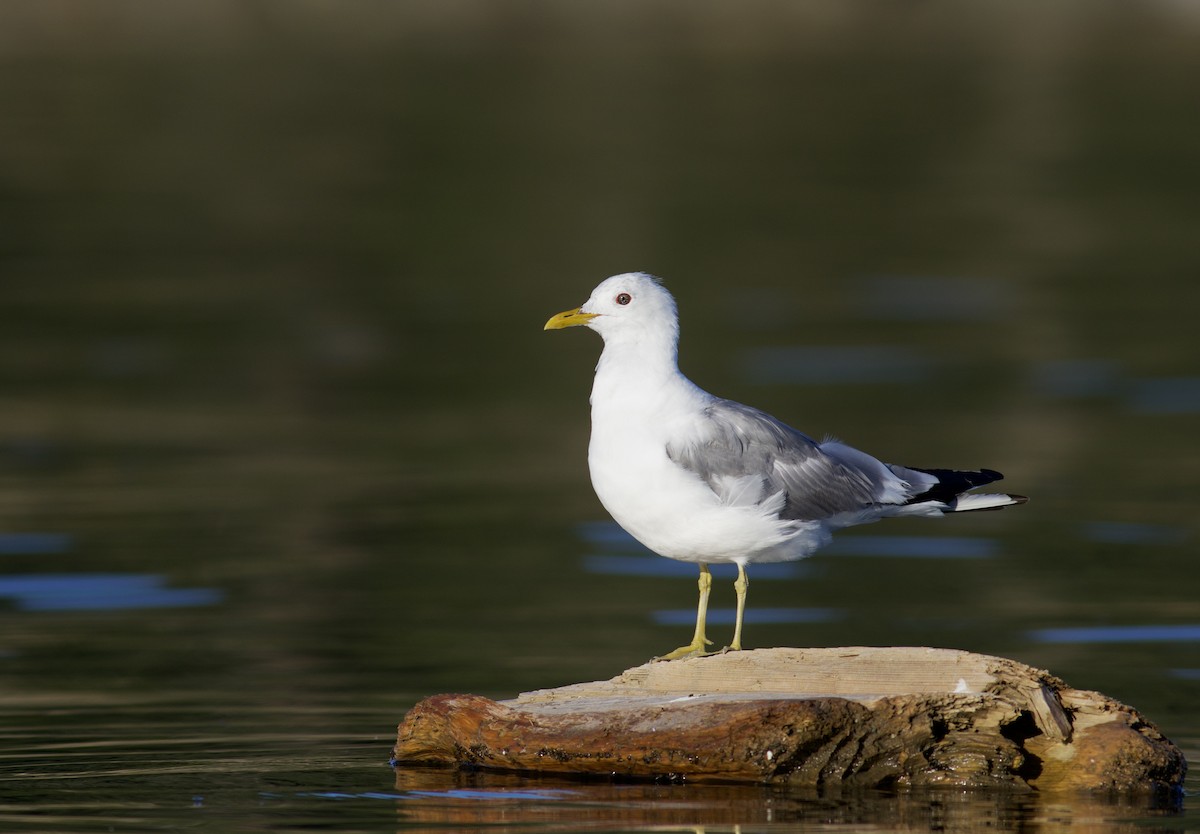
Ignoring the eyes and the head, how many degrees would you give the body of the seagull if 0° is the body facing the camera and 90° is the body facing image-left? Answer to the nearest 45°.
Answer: approximately 90°
